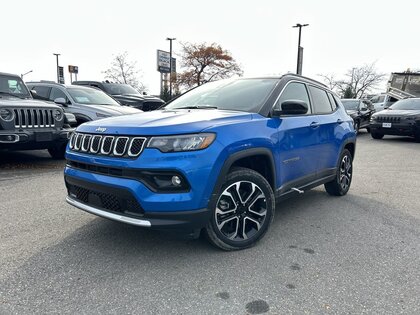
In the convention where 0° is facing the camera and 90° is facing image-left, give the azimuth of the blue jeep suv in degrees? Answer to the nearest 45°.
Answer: approximately 45°

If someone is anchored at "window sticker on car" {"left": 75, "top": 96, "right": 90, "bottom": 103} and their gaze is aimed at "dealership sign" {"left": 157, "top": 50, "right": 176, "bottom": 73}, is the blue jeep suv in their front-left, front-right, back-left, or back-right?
back-right

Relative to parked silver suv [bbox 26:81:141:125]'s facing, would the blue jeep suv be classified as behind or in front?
in front

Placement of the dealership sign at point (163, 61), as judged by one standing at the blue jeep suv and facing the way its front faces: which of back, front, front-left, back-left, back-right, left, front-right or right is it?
back-right

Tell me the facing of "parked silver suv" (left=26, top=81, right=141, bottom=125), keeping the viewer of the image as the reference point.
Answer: facing the viewer and to the right of the viewer

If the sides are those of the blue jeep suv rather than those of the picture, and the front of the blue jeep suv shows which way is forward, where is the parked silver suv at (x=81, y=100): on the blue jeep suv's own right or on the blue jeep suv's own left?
on the blue jeep suv's own right

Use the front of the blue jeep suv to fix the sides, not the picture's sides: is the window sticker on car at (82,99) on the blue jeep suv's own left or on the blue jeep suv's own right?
on the blue jeep suv's own right

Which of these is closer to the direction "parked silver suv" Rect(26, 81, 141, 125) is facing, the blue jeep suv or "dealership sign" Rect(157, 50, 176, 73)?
the blue jeep suv
